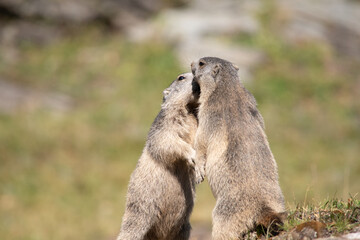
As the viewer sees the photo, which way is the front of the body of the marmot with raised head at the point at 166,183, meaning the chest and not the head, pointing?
to the viewer's right

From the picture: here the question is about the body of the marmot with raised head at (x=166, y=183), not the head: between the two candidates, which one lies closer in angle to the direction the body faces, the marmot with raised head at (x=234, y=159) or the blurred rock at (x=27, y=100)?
the marmot with raised head at (x=234, y=159)

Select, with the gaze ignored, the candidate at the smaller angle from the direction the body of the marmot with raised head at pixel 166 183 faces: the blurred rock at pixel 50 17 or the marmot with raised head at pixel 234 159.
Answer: the marmot with raised head at pixel 234 159

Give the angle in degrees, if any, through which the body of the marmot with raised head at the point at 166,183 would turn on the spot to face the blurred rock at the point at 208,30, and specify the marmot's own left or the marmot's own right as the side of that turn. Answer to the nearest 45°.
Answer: approximately 90° to the marmot's own left

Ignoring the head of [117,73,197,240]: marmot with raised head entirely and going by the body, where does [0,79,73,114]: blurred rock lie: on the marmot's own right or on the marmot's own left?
on the marmot's own left
